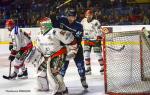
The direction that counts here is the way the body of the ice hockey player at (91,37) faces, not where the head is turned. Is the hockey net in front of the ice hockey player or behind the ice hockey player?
in front

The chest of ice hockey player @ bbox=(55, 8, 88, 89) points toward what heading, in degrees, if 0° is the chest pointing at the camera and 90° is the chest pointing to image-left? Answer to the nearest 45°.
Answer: approximately 0°

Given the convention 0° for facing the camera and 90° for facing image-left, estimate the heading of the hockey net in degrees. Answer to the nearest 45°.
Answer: approximately 135°
